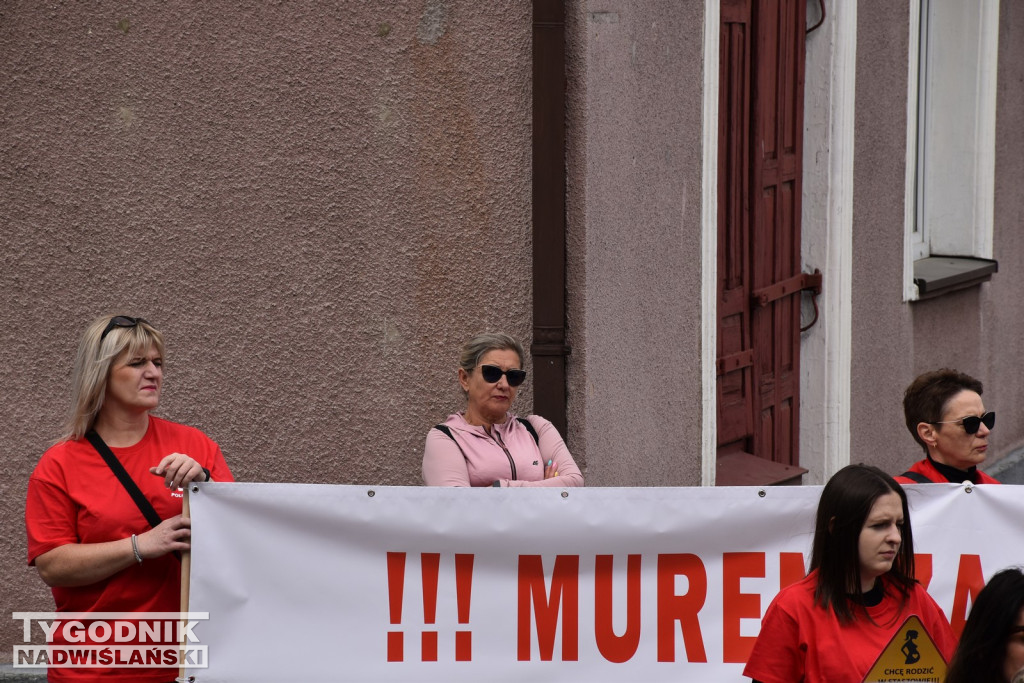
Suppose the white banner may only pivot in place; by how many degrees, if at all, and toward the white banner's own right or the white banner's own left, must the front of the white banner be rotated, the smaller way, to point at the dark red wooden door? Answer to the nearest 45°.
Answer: approximately 180°

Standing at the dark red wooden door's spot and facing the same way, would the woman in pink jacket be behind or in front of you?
in front

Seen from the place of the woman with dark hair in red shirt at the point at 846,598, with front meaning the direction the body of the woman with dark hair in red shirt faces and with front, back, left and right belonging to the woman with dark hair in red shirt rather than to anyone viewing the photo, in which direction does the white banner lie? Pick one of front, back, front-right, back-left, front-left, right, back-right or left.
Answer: back

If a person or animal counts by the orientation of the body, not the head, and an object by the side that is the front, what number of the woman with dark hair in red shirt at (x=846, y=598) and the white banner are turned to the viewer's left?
0

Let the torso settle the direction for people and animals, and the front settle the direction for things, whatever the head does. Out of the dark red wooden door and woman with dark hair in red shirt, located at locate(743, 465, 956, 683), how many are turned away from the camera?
0

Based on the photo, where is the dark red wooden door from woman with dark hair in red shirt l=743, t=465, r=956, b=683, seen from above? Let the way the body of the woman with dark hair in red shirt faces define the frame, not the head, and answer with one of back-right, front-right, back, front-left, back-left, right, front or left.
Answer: back-left

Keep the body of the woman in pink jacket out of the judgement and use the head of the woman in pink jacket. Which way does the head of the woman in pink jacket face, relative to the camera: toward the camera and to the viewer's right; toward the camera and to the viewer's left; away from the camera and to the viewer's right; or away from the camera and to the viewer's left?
toward the camera and to the viewer's right

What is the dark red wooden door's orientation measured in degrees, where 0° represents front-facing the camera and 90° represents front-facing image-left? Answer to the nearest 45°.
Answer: approximately 45°

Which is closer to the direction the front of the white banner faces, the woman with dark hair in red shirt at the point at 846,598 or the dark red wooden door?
the woman with dark hair in red shirt

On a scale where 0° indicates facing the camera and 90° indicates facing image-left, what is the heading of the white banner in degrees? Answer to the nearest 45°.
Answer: approximately 0°

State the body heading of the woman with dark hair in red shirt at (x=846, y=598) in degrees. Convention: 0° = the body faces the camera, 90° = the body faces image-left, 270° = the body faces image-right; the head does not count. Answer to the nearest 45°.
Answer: approximately 315°

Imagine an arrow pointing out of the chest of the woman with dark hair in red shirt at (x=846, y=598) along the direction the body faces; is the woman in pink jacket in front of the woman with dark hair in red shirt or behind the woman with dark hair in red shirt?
behind
